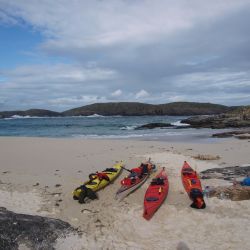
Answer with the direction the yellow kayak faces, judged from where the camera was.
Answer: facing the viewer and to the left of the viewer

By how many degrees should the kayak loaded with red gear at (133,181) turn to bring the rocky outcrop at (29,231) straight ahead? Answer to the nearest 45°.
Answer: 0° — it already faces it

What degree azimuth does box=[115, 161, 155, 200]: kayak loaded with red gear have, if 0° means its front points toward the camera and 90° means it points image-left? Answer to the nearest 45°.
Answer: approximately 45°

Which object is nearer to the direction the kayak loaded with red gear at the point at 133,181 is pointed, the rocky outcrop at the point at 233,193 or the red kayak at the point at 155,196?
the red kayak

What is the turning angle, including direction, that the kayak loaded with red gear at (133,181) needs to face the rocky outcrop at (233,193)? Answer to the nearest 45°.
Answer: approximately 90° to its left
